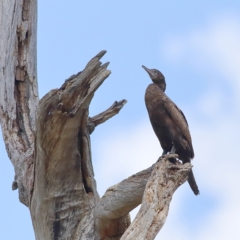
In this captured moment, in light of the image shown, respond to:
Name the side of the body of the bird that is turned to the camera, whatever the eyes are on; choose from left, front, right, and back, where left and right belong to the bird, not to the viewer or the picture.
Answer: left

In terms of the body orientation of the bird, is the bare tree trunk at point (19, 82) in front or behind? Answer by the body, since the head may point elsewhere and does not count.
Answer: in front
